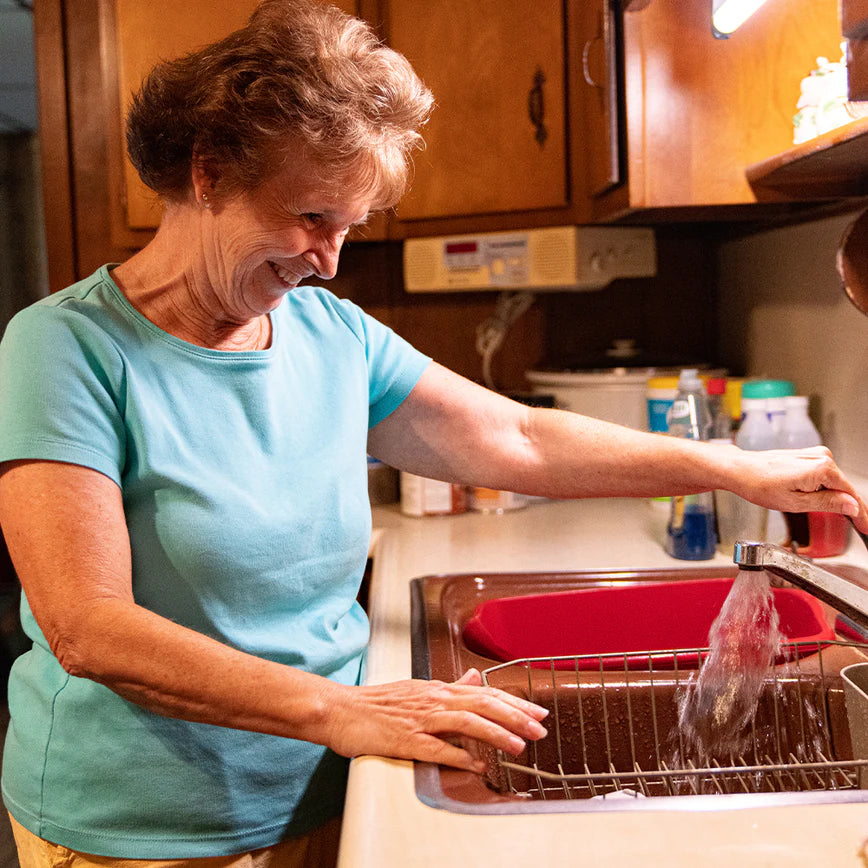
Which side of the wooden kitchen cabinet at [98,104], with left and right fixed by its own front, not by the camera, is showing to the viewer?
front

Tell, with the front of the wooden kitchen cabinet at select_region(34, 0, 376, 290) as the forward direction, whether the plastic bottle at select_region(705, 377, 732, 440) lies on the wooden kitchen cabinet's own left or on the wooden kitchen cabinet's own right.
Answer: on the wooden kitchen cabinet's own left

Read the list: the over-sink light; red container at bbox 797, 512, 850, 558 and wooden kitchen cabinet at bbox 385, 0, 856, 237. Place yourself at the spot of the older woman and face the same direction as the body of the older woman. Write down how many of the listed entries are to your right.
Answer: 0

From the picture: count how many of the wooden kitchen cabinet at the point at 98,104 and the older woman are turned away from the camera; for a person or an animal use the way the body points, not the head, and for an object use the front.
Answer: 0

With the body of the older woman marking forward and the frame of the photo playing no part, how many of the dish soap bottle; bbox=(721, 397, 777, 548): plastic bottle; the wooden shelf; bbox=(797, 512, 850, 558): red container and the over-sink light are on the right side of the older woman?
0

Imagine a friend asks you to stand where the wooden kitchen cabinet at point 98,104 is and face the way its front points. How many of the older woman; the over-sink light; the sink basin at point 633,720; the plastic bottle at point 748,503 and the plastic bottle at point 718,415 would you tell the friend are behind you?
0

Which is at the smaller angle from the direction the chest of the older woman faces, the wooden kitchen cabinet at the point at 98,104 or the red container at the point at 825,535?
the red container

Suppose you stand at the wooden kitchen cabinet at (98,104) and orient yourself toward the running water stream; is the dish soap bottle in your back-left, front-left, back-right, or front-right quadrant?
front-left

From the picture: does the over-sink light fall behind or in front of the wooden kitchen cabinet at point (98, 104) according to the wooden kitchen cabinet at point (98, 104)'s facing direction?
in front

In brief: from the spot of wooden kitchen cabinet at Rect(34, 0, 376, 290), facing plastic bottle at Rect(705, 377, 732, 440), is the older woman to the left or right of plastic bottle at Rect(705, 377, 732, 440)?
right

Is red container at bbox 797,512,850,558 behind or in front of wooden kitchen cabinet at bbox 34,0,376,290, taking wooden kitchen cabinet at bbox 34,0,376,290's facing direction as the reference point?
in front

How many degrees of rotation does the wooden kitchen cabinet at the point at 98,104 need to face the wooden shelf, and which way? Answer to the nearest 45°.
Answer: approximately 45° to its left

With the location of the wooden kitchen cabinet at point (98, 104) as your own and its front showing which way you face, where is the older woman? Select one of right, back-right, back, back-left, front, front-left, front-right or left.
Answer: front

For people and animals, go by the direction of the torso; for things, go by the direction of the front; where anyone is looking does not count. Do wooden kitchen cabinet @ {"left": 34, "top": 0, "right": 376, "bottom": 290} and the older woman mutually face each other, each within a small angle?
no

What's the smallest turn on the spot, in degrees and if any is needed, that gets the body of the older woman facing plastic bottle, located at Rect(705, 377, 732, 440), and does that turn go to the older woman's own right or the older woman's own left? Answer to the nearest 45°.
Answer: approximately 90° to the older woman's own left

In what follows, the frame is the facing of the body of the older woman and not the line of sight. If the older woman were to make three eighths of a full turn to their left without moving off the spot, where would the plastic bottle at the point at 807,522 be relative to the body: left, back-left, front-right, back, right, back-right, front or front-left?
front-right

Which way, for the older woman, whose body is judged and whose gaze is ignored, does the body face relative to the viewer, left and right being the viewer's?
facing the viewer and to the right of the viewer
